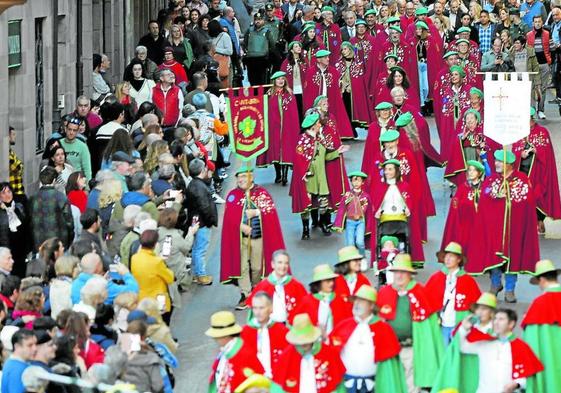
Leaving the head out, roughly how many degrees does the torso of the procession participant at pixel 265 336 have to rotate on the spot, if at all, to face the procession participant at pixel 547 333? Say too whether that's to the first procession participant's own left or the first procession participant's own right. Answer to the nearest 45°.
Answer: approximately 90° to the first procession participant's own left

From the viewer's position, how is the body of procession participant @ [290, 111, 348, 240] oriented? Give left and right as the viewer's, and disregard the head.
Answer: facing the viewer and to the right of the viewer

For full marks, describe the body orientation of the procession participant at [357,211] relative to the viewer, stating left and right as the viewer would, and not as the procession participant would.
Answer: facing the viewer

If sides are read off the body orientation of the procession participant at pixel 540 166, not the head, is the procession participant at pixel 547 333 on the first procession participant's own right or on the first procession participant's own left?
on the first procession participant's own left

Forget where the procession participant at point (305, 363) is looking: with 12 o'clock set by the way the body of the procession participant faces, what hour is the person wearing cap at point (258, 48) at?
The person wearing cap is roughly at 6 o'clock from the procession participant.

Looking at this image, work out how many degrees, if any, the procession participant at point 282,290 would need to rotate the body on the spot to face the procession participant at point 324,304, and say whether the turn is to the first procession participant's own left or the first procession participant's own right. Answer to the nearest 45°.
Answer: approximately 45° to the first procession participant's own left

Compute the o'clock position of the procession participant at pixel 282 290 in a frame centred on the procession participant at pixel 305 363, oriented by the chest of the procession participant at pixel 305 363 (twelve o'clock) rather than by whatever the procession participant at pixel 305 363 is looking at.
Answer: the procession participant at pixel 282 290 is roughly at 6 o'clock from the procession participant at pixel 305 363.

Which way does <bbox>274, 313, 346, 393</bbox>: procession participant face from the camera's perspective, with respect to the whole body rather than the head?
toward the camera

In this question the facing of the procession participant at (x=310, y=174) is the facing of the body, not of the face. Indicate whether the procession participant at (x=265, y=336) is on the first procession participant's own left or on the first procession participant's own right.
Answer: on the first procession participant's own right

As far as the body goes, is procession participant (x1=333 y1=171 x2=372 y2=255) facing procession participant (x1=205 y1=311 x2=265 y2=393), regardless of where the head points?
yes

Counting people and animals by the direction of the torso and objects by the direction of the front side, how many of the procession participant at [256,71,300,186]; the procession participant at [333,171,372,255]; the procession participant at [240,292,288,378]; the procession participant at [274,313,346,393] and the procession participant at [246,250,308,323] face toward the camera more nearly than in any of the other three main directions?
5

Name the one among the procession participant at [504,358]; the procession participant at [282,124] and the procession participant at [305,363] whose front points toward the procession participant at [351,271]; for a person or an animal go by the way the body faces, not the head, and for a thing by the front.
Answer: the procession participant at [282,124]

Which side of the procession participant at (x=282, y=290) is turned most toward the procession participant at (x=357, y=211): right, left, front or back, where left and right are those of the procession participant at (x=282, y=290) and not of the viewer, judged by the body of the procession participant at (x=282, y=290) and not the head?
back

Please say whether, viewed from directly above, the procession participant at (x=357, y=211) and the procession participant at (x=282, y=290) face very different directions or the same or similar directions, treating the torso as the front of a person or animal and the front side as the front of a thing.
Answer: same or similar directions

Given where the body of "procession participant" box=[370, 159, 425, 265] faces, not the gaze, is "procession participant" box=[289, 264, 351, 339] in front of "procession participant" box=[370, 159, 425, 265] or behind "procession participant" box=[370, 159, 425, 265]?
in front

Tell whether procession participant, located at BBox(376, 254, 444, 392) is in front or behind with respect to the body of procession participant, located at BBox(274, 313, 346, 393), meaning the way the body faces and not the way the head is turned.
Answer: behind

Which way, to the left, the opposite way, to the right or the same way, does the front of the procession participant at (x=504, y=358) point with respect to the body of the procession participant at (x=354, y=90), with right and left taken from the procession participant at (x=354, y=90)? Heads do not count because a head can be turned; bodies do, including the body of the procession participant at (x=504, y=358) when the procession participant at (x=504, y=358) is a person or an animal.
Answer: the same way

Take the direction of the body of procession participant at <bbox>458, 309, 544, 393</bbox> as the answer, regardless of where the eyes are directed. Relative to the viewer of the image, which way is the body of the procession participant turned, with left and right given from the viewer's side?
facing the viewer and to the left of the viewer
